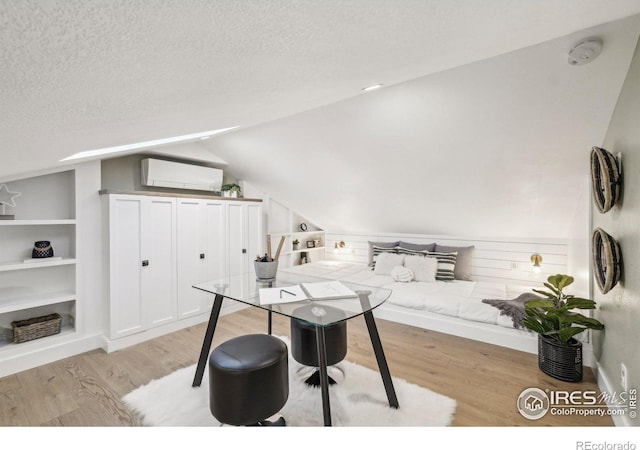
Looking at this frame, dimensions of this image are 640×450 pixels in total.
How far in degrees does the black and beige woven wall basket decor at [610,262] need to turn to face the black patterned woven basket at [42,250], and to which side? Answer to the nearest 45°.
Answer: approximately 45° to its left

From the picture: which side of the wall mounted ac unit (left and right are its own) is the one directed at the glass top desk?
front

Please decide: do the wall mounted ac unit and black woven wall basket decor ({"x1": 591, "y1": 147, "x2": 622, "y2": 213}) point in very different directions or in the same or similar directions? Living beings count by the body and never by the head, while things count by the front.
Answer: very different directions

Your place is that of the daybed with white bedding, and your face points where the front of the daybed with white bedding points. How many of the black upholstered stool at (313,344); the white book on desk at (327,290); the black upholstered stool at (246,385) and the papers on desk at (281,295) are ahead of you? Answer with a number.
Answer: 4

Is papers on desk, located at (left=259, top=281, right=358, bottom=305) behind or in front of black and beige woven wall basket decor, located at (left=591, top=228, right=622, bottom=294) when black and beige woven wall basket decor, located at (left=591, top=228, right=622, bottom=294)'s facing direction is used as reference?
in front

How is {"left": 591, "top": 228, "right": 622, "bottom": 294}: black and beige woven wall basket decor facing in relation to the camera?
to the viewer's left

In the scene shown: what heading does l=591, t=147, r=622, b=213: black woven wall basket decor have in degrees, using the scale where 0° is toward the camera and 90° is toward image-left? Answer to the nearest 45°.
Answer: approximately 90°

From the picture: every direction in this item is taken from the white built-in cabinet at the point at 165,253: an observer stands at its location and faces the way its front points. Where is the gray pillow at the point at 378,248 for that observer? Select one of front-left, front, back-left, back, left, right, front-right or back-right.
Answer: front-left

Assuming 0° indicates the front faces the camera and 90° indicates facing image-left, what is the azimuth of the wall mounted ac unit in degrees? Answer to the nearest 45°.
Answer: approximately 315°

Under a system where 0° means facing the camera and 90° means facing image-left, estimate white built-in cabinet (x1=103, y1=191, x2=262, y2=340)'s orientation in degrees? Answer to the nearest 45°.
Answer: approximately 315°

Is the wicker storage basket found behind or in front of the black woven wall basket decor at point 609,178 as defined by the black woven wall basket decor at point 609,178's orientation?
in front

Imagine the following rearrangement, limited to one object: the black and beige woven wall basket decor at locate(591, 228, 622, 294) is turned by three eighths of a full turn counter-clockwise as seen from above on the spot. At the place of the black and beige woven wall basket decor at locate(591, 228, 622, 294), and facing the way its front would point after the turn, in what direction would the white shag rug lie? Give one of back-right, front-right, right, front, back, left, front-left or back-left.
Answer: right

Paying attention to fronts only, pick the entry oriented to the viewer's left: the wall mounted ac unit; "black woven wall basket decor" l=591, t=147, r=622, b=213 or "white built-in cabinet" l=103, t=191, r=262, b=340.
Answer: the black woven wall basket decor

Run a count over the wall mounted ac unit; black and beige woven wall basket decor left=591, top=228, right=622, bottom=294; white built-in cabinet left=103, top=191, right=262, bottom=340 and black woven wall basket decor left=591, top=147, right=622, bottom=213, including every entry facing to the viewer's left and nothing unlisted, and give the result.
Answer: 2

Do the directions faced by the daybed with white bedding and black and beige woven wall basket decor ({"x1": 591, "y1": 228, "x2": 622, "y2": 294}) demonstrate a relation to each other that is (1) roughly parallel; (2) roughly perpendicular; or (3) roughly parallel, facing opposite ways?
roughly perpendicular
